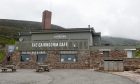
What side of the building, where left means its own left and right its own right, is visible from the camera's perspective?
front
